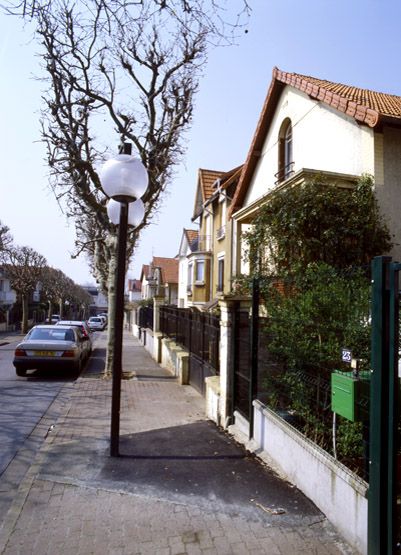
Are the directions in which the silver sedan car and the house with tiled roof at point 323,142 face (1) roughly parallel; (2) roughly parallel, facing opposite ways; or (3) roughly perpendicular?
roughly perpendicular

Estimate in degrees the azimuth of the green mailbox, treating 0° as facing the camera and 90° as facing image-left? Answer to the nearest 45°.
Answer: approximately 45°

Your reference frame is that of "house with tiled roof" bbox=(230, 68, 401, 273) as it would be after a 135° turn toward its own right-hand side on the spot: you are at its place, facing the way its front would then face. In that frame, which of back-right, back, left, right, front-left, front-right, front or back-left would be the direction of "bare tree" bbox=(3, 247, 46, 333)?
front-left

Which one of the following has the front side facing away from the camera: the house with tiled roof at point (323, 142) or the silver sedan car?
the silver sedan car

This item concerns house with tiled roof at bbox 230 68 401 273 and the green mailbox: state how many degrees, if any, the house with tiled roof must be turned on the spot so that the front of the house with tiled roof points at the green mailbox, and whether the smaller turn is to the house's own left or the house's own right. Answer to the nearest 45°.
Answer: approximately 45° to the house's own left

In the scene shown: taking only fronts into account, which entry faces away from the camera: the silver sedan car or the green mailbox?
the silver sedan car

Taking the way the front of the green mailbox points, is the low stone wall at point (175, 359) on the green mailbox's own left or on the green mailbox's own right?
on the green mailbox's own right

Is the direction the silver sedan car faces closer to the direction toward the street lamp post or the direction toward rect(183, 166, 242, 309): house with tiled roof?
the house with tiled roof

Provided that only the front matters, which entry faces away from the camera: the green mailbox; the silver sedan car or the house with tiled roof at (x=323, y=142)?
the silver sedan car

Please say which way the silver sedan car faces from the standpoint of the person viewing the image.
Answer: facing away from the viewer
